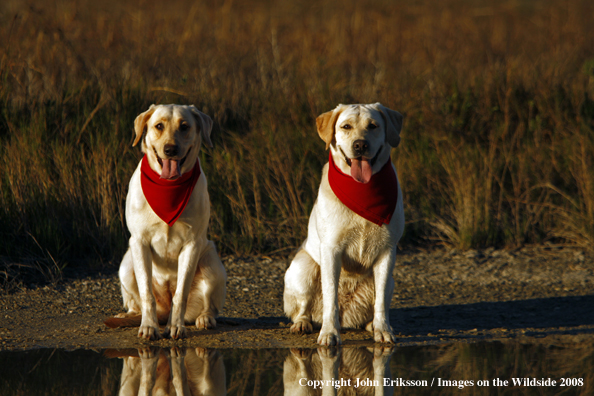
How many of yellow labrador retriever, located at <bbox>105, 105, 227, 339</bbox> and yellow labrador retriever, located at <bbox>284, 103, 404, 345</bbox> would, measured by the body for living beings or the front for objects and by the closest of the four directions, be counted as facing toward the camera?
2

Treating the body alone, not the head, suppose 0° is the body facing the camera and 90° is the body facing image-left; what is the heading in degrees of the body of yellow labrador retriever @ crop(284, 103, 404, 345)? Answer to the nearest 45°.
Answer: approximately 0°

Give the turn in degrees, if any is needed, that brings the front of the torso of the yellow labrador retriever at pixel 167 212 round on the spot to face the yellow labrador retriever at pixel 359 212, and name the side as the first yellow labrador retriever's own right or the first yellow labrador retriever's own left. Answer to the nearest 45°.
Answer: approximately 90° to the first yellow labrador retriever's own left

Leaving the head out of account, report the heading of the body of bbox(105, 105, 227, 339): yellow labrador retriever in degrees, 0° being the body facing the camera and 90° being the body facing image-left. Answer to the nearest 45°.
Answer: approximately 0°

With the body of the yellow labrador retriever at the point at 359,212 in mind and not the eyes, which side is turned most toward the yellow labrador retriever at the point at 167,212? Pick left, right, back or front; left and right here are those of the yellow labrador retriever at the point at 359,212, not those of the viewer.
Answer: right
